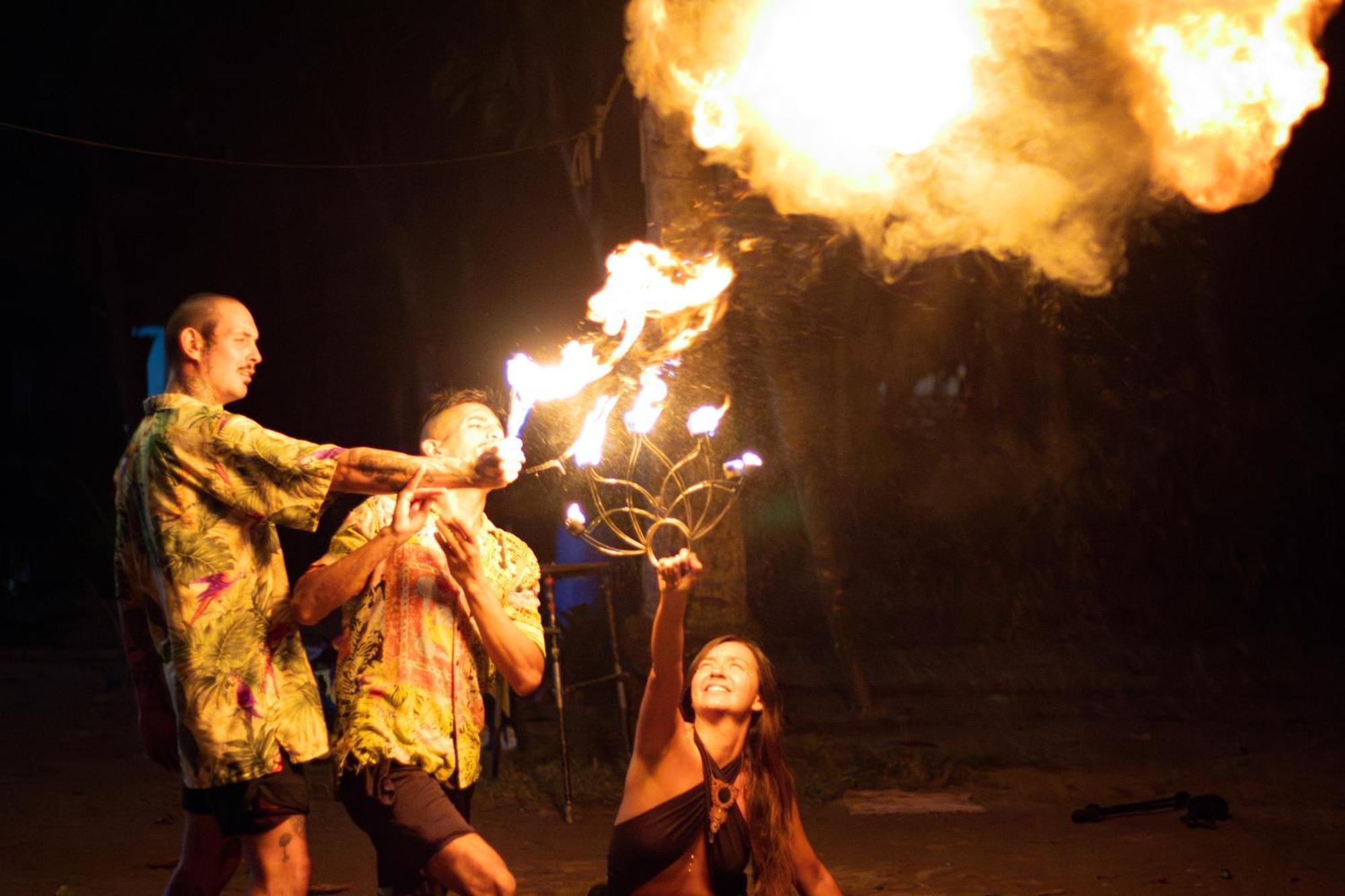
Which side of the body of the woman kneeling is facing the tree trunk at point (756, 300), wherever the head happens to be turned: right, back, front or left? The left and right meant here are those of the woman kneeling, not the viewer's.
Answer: back

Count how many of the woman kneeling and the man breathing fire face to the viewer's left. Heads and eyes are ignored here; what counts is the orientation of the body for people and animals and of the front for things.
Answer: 0

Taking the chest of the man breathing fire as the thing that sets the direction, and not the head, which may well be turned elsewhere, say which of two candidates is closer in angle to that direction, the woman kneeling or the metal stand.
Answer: the woman kneeling

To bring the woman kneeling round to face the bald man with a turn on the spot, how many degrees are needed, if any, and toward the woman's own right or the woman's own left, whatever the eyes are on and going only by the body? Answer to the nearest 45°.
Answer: approximately 45° to the woman's own right

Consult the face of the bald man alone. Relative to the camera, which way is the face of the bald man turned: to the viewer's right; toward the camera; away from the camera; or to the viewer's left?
to the viewer's right

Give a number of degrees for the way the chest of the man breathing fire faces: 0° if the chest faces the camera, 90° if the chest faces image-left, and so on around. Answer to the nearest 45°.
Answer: approximately 315°
